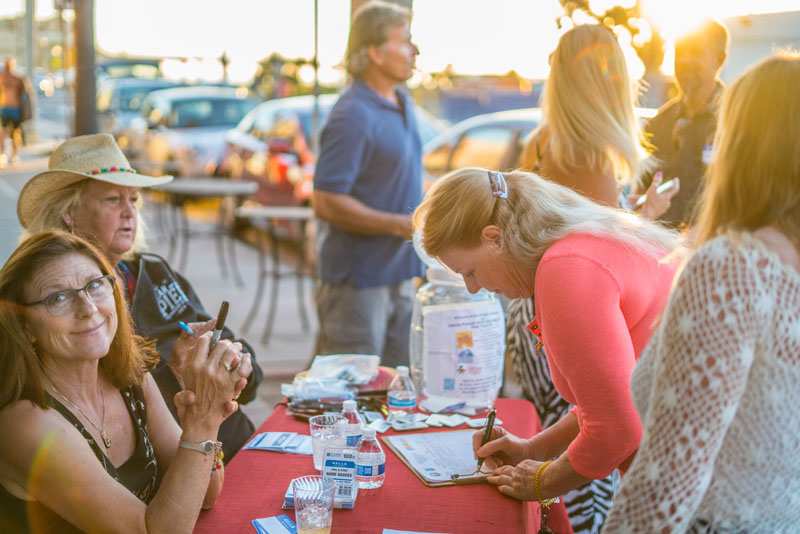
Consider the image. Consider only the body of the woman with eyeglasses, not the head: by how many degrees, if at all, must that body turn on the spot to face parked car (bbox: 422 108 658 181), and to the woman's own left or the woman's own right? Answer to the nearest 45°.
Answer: approximately 90° to the woman's own left

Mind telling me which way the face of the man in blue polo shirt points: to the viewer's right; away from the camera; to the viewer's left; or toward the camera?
to the viewer's right

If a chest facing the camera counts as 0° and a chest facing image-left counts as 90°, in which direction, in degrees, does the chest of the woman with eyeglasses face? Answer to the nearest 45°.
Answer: approximately 315°

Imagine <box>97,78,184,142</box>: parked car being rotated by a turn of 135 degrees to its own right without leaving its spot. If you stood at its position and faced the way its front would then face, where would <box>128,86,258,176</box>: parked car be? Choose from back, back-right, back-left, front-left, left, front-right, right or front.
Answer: back

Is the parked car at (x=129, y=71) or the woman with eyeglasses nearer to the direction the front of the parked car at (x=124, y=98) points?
the woman with eyeglasses

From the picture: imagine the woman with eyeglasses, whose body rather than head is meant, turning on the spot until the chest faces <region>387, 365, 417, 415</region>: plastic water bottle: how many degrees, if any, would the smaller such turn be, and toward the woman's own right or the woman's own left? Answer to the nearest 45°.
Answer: approximately 90° to the woman's own left

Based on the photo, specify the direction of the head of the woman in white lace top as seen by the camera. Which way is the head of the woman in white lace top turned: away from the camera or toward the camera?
away from the camera

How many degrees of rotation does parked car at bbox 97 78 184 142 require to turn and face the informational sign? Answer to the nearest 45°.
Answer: approximately 45° to its left

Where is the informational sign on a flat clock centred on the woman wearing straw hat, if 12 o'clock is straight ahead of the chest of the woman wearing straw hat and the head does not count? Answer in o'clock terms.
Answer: The informational sign is roughly at 11 o'clock from the woman wearing straw hat.

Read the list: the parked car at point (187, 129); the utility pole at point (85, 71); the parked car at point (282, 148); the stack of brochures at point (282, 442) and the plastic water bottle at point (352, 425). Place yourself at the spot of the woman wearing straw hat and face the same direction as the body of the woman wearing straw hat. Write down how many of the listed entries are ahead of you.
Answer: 2
